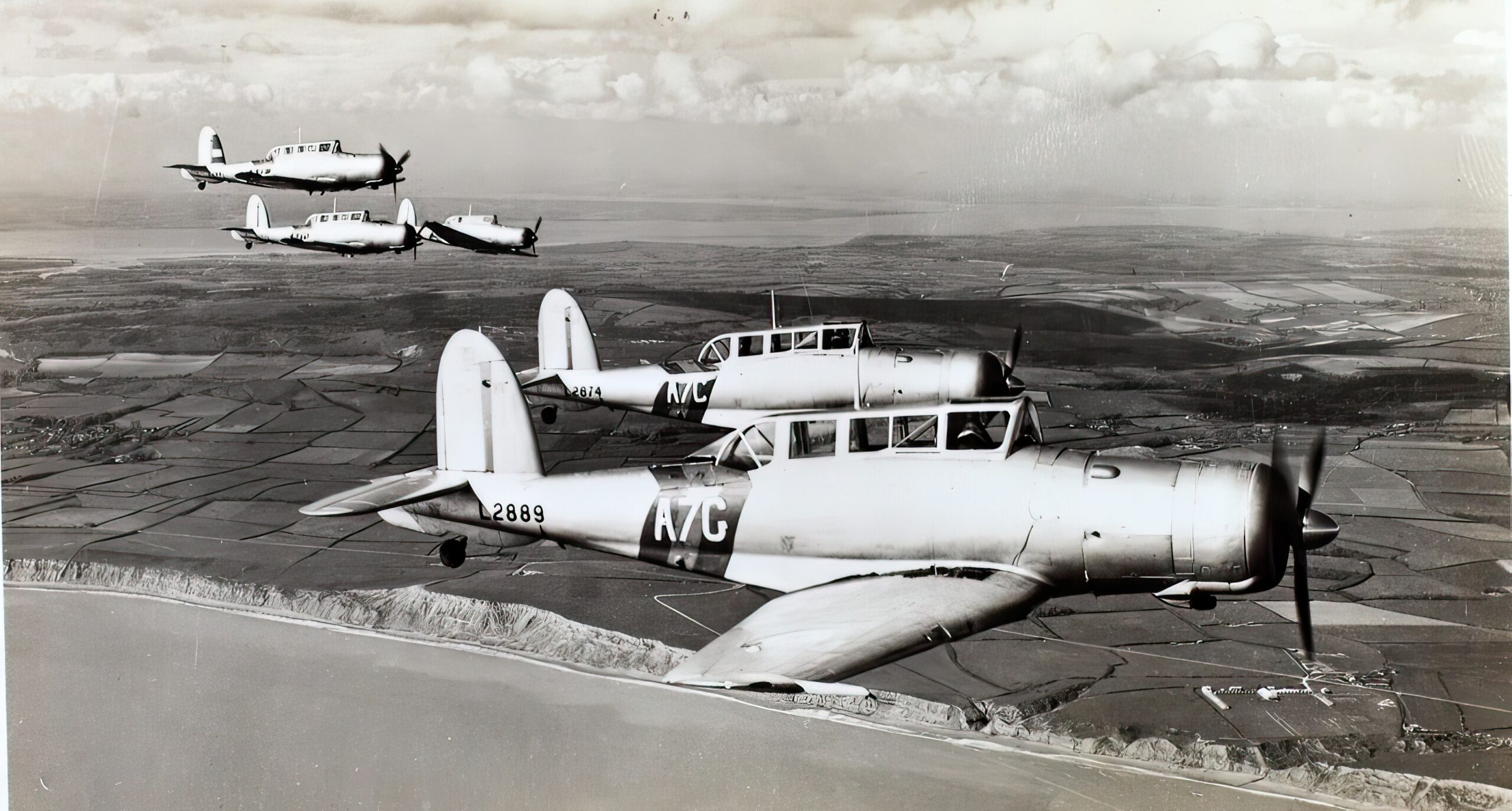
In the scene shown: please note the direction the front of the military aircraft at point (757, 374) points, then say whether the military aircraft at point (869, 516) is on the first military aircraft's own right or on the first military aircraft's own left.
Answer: on the first military aircraft's own right

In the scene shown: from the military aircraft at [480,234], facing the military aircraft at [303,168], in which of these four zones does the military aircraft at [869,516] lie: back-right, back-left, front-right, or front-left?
back-left

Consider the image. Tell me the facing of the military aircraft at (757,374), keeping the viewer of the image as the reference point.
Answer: facing to the right of the viewer

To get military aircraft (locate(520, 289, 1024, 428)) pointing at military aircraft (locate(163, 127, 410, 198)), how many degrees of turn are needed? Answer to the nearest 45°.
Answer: approximately 180°
